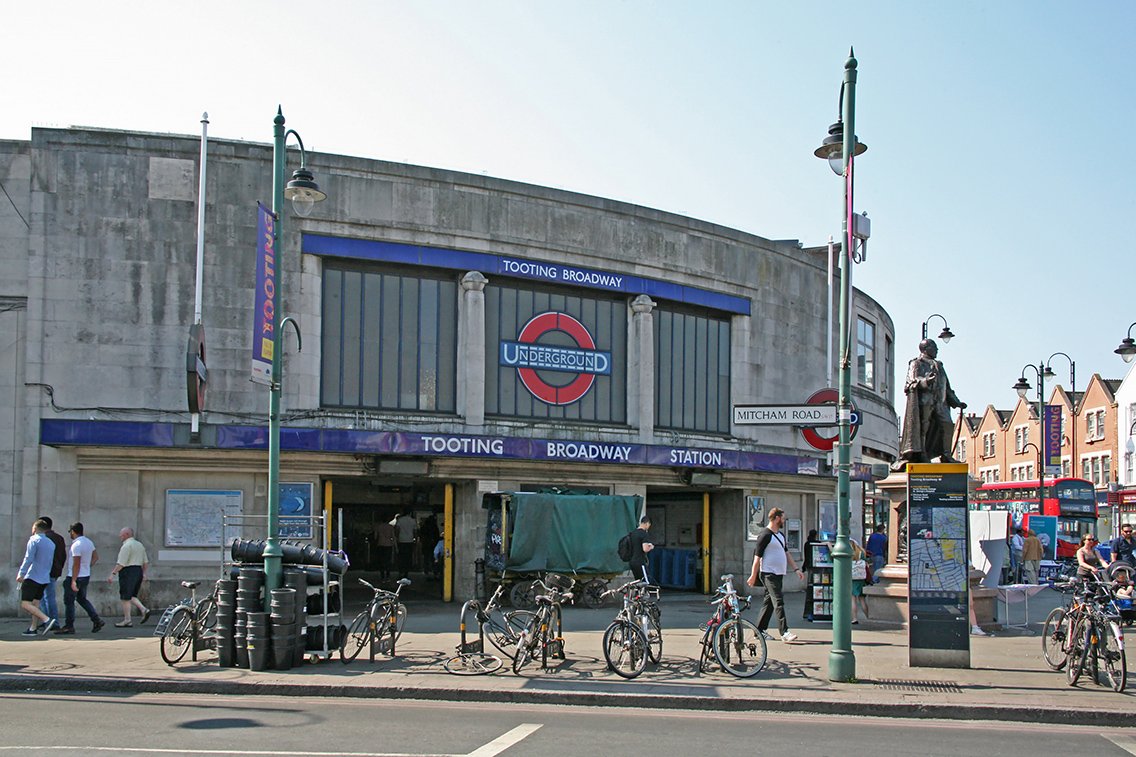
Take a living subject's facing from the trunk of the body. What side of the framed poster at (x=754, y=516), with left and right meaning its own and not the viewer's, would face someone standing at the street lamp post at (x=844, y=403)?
front

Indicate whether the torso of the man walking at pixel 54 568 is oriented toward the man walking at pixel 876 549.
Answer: no

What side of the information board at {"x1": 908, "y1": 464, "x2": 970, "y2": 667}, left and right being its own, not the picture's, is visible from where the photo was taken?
front

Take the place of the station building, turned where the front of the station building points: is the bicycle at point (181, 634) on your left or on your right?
on your right

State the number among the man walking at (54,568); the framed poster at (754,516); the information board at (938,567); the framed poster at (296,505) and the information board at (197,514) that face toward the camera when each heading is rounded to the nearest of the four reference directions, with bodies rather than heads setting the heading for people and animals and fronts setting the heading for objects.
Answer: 4

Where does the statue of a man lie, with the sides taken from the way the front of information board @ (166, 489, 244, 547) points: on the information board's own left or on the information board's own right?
on the information board's own left

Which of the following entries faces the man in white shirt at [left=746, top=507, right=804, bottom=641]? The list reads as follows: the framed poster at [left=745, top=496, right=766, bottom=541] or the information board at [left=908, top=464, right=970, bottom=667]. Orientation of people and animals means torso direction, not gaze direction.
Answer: the framed poster

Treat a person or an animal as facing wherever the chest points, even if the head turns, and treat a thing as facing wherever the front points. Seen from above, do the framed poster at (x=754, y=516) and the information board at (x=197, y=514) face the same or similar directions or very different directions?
same or similar directions

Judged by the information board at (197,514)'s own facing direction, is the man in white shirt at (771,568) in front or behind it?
in front

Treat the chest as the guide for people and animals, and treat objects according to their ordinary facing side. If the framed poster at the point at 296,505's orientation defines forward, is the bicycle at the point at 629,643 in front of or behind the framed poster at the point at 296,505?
in front

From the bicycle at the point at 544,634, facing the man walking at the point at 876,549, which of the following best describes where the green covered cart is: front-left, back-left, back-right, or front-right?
front-left

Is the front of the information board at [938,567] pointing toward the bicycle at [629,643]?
no

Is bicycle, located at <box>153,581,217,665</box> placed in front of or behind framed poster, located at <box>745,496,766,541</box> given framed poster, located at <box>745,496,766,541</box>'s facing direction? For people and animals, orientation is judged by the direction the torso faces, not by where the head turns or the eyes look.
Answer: in front

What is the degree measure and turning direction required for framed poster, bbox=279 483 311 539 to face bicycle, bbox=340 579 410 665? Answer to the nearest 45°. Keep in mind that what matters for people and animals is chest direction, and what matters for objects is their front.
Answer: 0° — it already faces it

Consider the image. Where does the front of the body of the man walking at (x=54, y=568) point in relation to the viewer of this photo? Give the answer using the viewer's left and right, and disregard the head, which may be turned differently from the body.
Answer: facing to the left of the viewer

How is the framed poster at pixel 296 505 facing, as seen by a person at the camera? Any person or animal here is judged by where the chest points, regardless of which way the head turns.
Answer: facing the viewer

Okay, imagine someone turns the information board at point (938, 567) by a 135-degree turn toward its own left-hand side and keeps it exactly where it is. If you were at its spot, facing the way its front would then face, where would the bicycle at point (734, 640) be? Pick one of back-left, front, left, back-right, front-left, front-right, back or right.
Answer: back

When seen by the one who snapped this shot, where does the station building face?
facing the viewer and to the right of the viewer
